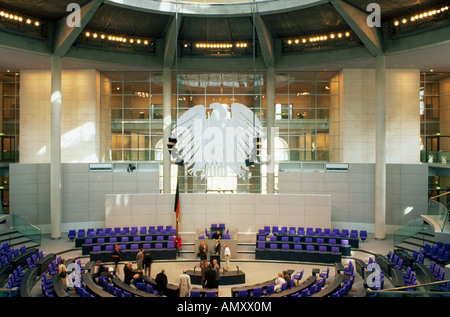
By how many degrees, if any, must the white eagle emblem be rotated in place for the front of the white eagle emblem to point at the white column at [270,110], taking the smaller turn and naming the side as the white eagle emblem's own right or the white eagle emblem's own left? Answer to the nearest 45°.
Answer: approximately 135° to the white eagle emblem's own left

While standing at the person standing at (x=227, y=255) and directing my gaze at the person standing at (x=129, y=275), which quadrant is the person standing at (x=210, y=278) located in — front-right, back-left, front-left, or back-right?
front-left

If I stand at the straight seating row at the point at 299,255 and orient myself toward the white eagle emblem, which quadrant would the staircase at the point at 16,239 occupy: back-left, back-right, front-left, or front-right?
front-left

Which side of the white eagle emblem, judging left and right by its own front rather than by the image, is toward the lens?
front

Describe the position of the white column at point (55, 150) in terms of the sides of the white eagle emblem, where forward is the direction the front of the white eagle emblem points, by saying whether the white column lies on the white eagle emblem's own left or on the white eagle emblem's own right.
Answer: on the white eagle emblem's own right

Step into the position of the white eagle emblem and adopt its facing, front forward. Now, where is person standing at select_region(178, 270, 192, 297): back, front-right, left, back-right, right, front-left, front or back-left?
front

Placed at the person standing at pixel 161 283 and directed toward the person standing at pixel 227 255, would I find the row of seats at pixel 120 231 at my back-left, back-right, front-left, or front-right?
front-left
